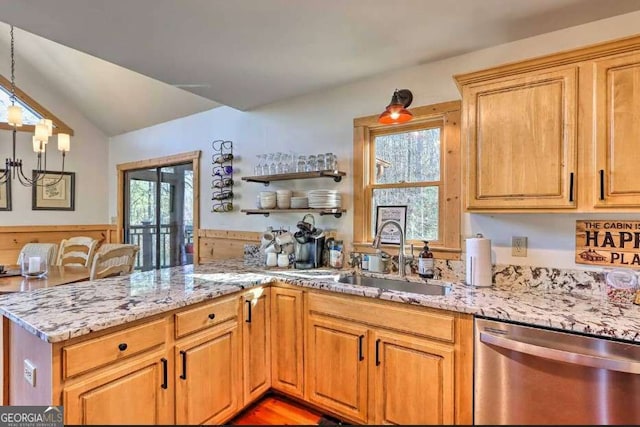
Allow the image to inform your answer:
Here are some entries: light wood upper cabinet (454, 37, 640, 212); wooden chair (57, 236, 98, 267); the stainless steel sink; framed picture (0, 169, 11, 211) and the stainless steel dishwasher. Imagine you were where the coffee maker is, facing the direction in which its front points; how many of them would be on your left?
3

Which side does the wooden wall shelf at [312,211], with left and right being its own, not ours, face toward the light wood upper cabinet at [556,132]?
left

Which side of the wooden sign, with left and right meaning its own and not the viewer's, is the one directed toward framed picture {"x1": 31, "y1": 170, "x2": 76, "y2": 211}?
right

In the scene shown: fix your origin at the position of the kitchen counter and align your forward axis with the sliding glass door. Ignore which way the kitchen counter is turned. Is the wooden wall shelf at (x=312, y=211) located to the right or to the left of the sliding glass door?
right

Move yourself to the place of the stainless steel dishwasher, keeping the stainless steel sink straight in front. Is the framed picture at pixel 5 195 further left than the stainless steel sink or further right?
left

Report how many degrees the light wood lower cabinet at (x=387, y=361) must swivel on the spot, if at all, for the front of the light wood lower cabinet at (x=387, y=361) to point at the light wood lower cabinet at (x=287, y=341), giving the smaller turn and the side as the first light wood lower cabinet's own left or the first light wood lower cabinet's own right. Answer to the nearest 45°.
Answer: approximately 45° to the first light wood lower cabinet's own right

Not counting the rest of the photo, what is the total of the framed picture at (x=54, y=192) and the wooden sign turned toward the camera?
2

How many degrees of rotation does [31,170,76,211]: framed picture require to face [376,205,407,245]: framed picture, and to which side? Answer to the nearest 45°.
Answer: approximately 45° to its left

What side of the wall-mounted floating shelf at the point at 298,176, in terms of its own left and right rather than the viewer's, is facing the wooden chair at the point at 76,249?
right

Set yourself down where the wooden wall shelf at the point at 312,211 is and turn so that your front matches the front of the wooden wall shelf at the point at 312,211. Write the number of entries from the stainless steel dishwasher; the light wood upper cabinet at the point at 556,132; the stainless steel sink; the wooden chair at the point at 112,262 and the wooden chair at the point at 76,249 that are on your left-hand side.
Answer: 3
